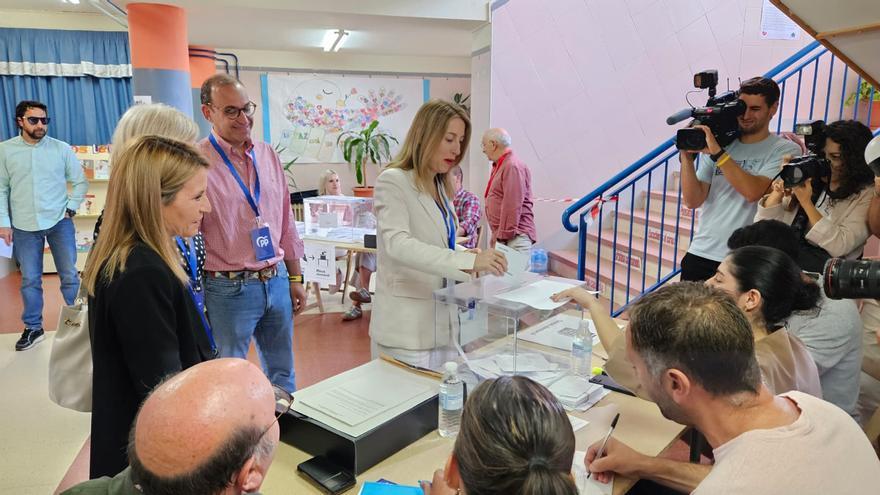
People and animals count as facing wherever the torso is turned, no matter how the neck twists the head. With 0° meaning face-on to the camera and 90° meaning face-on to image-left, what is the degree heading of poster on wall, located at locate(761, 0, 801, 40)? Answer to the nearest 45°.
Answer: approximately 0°

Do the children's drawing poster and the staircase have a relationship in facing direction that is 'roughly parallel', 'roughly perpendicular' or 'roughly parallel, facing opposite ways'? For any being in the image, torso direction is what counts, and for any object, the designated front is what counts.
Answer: roughly perpendicular

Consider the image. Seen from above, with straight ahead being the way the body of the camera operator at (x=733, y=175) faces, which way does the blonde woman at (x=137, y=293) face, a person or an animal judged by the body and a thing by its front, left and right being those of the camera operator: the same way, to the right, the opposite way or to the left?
the opposite way

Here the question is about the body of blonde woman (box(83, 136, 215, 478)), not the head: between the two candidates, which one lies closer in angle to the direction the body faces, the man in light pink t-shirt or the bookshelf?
the man in light pink t-shirt

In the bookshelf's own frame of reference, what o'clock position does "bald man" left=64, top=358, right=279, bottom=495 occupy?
The bald man is roughly at 12 o'clock from the bookshelf.

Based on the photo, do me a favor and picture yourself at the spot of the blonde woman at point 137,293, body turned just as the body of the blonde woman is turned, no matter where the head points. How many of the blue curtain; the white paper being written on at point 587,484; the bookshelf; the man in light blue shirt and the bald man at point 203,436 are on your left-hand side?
3

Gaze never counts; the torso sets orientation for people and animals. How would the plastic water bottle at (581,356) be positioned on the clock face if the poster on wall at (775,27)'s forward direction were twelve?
The plastic water bottle is roughly at 12 o'clock from the poster on wall.

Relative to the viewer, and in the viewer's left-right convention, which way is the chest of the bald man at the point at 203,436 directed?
facing away from the viewer and to the right of the viewer

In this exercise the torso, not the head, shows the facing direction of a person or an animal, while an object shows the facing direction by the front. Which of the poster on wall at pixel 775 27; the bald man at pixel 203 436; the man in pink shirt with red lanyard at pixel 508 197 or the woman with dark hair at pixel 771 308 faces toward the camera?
the poster on wall

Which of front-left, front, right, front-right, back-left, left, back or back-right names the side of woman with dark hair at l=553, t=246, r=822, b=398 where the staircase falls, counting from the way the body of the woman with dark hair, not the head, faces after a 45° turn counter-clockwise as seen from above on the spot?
back-right

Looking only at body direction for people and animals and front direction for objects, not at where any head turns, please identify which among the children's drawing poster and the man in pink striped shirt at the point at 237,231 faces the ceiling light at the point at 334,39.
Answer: the children's drawing poster

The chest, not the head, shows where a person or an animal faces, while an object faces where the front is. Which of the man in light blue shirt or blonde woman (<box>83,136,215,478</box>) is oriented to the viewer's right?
the blonde woman

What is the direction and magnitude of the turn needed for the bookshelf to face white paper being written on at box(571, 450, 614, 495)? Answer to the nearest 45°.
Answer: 0° — it already faces it
